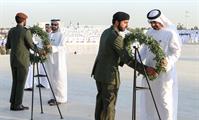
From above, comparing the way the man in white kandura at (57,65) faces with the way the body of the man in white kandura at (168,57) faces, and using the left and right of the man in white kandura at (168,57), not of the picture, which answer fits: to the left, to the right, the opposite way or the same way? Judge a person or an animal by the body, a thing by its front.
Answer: the same way

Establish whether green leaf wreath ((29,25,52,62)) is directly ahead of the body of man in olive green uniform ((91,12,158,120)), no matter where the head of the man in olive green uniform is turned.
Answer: no

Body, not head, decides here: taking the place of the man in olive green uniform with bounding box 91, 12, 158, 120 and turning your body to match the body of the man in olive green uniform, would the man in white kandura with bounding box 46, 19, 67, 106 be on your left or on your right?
on your left

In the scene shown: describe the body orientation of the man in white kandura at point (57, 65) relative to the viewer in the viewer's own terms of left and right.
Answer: facing the viewer and to the left of the viewer

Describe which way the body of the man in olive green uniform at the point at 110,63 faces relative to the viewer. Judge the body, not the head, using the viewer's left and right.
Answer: facing to the right of the viewer

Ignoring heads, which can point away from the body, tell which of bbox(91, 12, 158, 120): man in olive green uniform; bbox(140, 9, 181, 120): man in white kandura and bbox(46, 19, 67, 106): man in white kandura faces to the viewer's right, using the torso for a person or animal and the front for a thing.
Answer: the man in olive green uniform

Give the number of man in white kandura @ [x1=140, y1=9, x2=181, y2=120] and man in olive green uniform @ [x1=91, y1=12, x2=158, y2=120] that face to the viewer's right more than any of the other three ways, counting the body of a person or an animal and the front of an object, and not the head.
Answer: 1

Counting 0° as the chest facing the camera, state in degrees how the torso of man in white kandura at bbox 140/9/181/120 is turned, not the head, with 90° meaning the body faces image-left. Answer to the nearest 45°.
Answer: approximately 45°

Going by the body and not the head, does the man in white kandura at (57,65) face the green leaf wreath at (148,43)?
no

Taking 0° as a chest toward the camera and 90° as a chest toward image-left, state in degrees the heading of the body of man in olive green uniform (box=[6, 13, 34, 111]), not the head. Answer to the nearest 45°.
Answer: approximately 225°

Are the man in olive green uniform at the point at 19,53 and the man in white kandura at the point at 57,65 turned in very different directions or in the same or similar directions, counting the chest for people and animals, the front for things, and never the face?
very different directions
